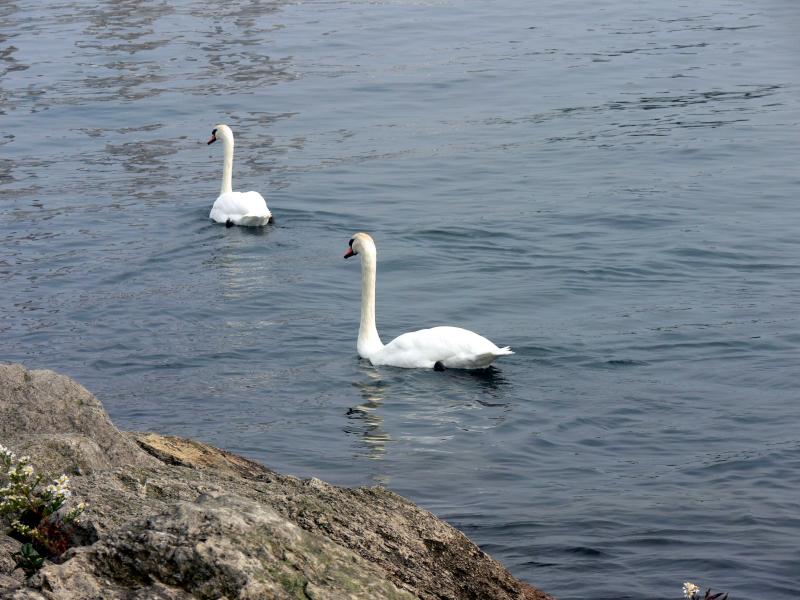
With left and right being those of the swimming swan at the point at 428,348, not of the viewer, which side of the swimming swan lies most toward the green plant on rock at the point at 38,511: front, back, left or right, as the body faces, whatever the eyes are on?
left

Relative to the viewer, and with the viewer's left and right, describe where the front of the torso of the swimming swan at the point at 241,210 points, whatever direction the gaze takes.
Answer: facing away from the viewer and to the left of the viewer

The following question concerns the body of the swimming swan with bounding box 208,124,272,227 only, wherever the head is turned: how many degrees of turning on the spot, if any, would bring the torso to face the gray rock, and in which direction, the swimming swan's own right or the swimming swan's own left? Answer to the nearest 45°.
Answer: approximately 135° to the swimming swan's own left

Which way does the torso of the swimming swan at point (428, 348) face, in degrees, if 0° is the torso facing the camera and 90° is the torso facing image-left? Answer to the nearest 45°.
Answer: approximately 90°

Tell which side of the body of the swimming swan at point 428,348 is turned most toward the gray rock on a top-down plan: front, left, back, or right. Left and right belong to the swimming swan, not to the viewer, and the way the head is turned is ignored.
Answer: left

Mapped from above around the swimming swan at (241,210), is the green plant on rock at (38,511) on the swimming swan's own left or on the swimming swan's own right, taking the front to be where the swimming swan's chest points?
on the swimming swan's own left

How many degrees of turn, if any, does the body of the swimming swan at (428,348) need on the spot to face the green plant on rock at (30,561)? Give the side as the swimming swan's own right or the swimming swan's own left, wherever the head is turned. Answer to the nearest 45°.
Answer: approximately 90° to the swimming swan's own left

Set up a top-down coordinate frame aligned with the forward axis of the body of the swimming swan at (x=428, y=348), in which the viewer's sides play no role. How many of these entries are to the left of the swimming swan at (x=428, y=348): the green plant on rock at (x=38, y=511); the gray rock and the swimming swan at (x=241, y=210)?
2

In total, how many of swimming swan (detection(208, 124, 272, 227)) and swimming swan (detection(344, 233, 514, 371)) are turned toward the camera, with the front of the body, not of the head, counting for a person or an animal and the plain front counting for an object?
0

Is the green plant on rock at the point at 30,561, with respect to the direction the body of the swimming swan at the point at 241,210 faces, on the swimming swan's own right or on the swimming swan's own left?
on the swimming swan's own left
